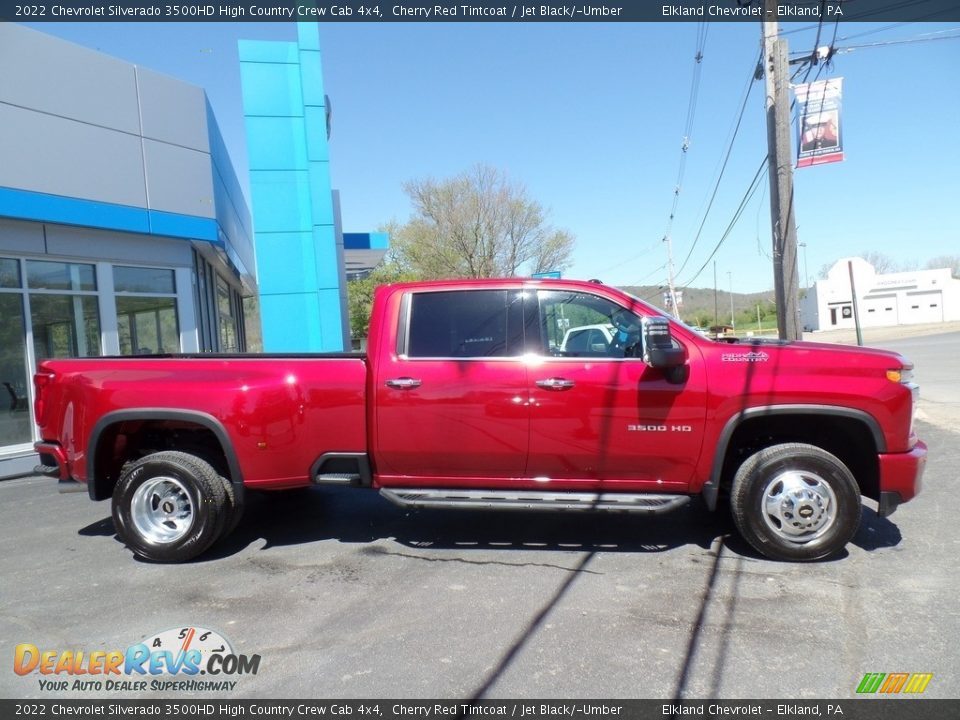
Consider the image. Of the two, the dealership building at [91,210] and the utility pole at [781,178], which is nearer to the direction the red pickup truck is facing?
the utility pole

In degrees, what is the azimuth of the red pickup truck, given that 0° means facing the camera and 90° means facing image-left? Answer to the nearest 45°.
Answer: approximately 270°

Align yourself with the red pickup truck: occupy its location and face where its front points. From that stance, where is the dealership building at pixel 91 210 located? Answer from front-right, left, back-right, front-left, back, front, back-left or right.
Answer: back-left

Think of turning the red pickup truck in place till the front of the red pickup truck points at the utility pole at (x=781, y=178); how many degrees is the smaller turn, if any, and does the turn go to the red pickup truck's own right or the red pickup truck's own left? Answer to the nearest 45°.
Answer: approximately 45° to the red pickup truck's own left
